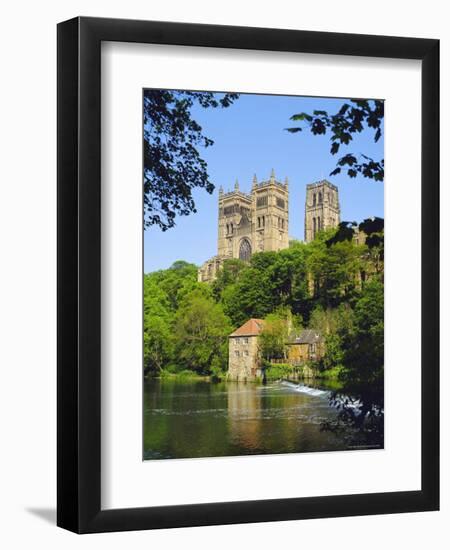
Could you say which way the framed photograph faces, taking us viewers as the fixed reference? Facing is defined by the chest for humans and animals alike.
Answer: facing the viewer and to the right of the viewer
